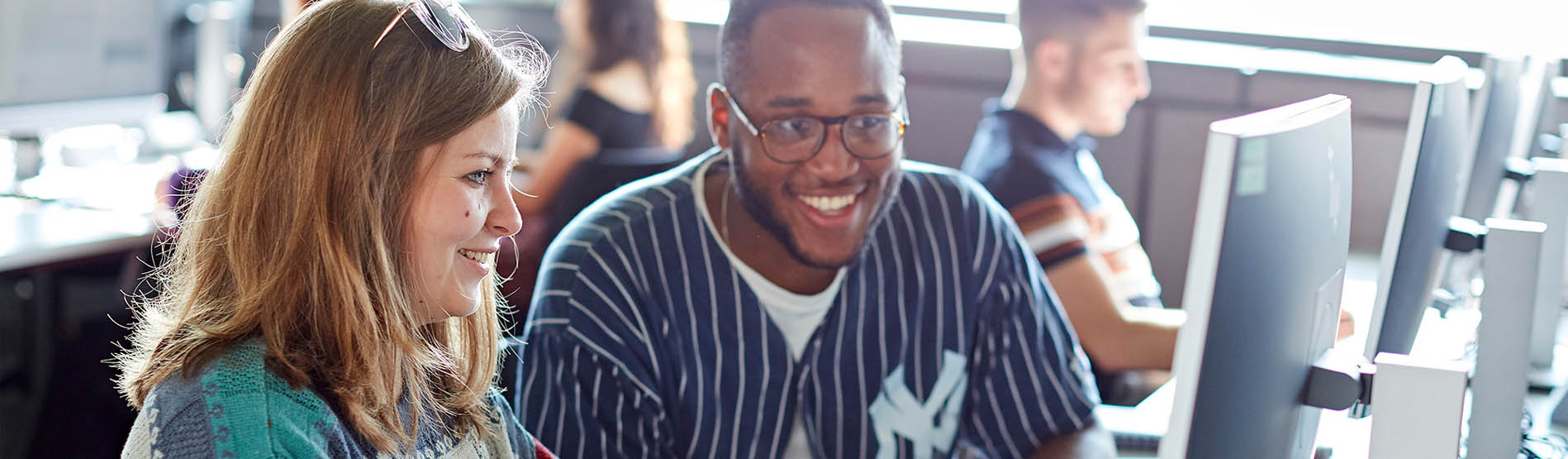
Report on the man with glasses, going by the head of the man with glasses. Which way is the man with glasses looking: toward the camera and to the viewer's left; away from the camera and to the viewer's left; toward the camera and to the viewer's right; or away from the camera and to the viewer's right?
toward the camera and to the viewer's right

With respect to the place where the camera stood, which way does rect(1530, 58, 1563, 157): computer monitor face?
facing to the left of the viewer

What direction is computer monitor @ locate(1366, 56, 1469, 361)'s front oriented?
to the viewer's left

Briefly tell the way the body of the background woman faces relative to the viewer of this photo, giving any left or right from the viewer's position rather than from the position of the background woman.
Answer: facing away from the viewer and to the left of the viewer

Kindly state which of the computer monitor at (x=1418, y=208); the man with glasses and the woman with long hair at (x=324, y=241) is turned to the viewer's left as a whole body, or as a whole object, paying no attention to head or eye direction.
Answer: the computer monitor

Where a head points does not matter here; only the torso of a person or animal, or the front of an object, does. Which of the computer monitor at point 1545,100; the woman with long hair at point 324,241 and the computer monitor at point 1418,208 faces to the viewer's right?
the woman with long hair

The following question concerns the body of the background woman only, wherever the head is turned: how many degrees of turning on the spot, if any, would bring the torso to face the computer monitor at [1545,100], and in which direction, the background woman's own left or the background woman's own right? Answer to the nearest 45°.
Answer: approximately 180°

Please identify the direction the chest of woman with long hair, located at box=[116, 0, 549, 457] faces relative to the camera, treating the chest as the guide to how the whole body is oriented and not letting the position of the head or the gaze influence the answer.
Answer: to the viewer's right

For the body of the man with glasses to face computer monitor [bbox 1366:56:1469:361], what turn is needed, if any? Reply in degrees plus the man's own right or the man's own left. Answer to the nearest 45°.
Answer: approximately 90° to the man's own left

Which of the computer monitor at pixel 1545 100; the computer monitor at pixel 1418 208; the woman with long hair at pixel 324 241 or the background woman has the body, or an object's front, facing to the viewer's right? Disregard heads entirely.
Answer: the woman with long hair

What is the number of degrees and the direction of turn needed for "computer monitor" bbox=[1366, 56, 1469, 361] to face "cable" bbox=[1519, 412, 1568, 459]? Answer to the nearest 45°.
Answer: approximately 135° to its right

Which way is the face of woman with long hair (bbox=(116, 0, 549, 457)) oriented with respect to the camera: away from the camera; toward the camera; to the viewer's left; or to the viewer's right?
to the viewer's right
